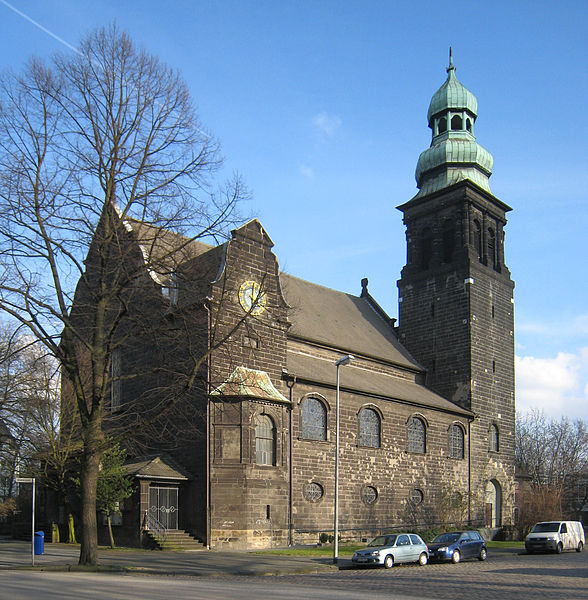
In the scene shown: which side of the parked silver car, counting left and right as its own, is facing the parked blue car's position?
back

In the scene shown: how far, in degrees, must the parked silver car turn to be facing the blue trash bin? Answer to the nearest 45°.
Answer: approximately 45° to its right

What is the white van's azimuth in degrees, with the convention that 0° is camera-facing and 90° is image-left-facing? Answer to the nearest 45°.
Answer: approximately 45°

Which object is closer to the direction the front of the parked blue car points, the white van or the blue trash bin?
the blue trash bin

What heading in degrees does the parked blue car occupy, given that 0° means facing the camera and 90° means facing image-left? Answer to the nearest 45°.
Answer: approximately 45°

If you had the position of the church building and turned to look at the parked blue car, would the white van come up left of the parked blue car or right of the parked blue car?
left

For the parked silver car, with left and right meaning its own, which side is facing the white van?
back

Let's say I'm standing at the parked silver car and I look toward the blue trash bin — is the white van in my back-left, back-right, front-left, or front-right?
back-right

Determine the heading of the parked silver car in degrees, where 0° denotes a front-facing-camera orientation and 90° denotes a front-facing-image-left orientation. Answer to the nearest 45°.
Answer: approximately 45°
